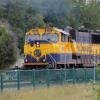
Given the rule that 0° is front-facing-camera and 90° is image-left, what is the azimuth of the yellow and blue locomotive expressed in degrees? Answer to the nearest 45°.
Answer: approximately 45°
